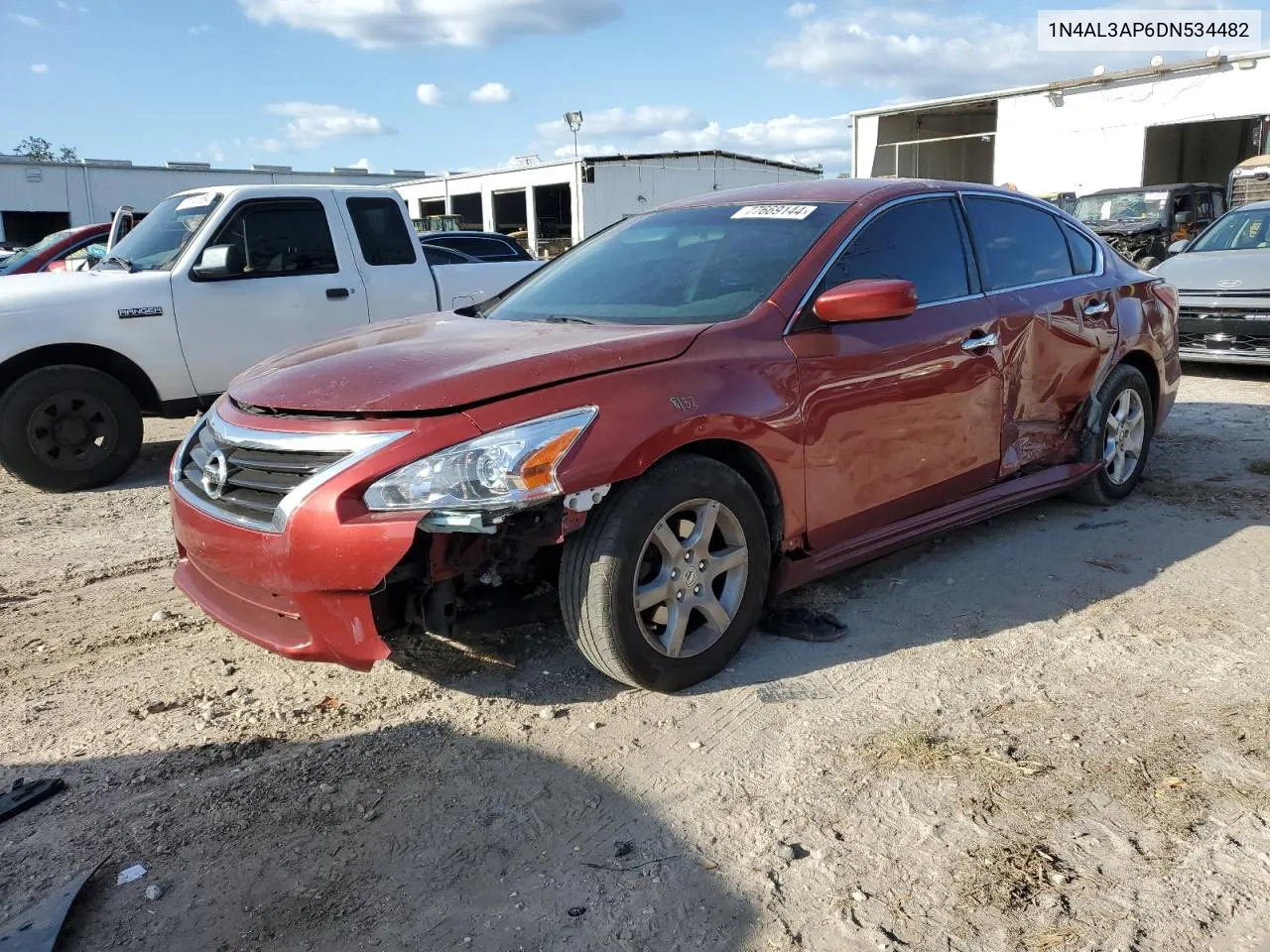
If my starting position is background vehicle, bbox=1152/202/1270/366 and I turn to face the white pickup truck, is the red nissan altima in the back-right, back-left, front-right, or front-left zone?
front-left

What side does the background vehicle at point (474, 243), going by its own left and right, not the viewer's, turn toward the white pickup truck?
left

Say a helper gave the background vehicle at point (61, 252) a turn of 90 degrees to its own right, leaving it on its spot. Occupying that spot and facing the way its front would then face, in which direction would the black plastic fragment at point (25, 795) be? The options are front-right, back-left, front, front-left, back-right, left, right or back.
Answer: back-left

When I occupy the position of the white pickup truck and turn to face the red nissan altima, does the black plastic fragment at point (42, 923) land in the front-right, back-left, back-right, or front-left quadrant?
front-right

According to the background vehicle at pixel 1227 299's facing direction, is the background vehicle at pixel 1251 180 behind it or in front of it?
behind

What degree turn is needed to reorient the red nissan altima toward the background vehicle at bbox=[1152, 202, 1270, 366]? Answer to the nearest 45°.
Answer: approximately 180°

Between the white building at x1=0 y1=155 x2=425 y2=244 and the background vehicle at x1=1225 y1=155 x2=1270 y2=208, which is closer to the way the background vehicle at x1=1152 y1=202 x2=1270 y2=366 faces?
the white building

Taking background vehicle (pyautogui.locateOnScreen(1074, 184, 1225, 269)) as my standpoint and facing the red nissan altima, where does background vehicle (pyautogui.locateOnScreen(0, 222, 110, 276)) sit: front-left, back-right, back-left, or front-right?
front-right

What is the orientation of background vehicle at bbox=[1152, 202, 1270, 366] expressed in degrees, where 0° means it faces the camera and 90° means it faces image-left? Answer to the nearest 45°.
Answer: approximately 45°

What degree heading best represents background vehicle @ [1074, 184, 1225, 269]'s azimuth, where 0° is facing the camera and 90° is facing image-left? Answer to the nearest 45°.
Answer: approximately 45°

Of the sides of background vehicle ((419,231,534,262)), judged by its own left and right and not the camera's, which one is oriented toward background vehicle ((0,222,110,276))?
front

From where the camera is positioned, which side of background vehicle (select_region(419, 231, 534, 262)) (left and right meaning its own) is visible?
left

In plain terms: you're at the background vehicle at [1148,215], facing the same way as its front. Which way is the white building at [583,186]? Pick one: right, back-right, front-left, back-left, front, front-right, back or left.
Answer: right

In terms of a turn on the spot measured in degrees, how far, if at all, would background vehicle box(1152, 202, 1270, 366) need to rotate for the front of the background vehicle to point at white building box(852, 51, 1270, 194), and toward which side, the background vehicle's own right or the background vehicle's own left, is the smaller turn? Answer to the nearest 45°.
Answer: approximately 135° to the background vehicle's own right

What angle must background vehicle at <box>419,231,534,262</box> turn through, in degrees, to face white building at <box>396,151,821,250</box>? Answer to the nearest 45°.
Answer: approximately 90° to its right

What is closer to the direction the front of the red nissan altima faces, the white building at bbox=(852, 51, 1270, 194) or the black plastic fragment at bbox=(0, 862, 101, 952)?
the black plastic fragment

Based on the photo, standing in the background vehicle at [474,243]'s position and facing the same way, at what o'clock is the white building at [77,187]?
The white building is roughly at 2 o'clock from the background vehicle.
